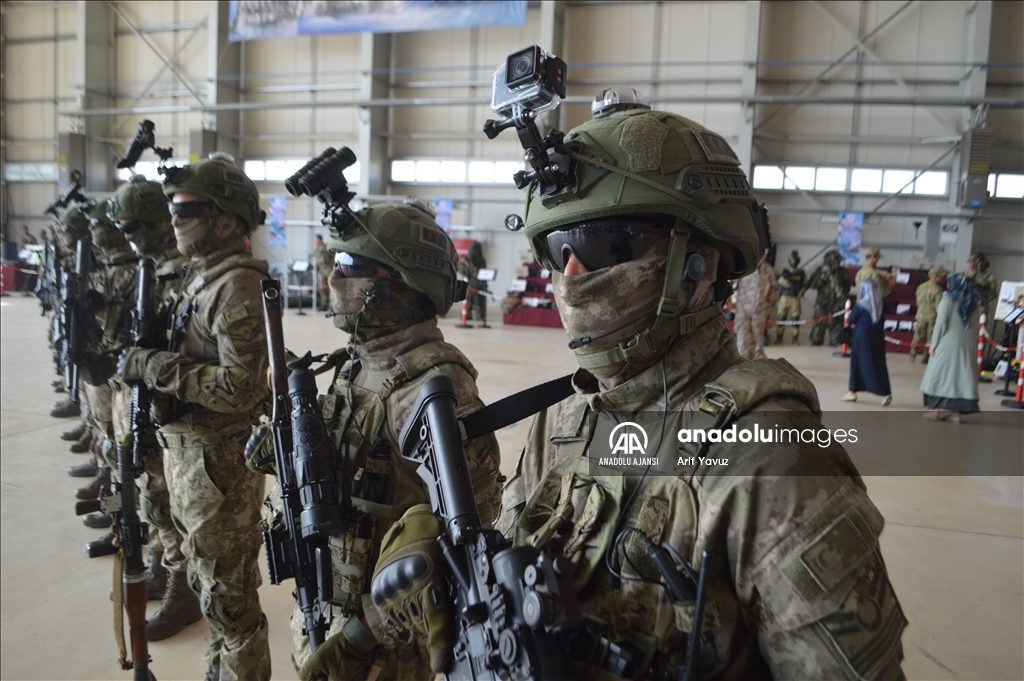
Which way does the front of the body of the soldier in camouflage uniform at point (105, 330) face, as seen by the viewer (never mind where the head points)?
to the viewer's left

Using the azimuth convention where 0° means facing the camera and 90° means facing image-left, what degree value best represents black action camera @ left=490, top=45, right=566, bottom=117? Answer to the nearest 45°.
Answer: approximately 45°

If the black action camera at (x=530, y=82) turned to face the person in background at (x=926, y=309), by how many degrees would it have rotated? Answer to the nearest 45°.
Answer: approximately 180°

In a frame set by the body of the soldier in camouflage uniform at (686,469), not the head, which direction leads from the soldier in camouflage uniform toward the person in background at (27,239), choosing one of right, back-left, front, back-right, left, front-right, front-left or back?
right

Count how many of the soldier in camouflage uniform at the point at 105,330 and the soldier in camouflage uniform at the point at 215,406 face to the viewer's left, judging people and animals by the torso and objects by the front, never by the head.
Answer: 2

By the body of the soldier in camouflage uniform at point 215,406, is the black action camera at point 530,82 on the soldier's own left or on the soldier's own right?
on the soldier's own left

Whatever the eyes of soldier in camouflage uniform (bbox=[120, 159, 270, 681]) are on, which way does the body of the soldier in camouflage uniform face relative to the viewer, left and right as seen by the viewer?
facing to the left of the viewer

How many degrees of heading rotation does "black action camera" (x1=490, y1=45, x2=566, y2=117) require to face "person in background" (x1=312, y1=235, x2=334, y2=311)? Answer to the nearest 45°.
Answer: approximately 135° to its right
